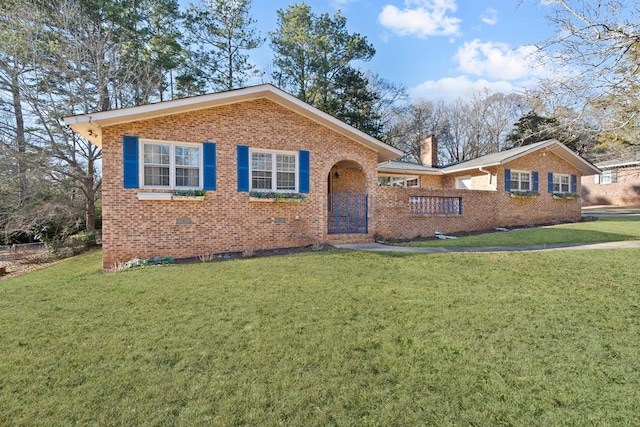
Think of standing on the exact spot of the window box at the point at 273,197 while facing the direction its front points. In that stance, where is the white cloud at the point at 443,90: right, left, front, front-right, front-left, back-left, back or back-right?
back-left

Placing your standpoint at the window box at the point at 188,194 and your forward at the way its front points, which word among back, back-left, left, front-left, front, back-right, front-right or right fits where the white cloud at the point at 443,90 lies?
back-left

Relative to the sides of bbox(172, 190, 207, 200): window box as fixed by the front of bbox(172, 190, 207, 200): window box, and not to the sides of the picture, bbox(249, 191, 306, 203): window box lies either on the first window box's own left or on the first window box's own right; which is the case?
on the first window box's own left

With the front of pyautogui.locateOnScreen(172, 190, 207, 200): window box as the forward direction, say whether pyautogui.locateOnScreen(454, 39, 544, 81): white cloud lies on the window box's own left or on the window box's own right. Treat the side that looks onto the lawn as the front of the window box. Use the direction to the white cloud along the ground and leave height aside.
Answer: on the window box's own left

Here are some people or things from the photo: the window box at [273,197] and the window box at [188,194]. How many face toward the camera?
2

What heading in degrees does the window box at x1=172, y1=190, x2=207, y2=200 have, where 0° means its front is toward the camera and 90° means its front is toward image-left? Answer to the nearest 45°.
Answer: approximately 0°
